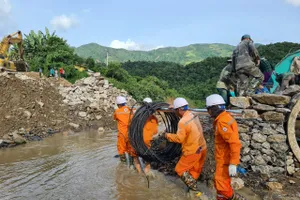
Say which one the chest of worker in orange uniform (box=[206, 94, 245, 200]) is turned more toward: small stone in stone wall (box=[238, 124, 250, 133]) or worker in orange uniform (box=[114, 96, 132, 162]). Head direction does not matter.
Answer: the worker in orange uniform

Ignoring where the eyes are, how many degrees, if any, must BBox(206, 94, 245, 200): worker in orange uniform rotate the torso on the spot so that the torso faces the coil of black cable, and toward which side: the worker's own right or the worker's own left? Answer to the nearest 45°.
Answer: approximately 45° to the worker's own right

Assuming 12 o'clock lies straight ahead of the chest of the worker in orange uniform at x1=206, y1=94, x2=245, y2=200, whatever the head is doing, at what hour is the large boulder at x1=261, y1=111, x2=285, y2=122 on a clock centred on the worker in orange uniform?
The large boulder is roughly at 4 o'clock from the worker in orange uniform.

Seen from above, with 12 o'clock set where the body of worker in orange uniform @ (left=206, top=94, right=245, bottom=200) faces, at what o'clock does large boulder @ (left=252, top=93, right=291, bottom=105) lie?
The large boulder is roughly at 4 o'clock from the worker in orange uniform.

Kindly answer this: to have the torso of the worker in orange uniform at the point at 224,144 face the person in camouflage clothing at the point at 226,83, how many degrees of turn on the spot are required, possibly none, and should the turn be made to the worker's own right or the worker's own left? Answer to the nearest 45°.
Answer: approximately 90° to the worker's own right

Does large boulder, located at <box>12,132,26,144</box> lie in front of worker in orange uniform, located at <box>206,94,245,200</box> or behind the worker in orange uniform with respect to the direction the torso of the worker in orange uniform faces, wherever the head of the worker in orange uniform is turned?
in front

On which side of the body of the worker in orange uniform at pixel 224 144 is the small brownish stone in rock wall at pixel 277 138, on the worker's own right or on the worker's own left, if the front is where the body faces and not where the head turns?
on the worker's own right

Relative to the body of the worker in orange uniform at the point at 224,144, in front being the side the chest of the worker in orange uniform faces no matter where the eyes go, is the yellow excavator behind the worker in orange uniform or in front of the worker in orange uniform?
in front

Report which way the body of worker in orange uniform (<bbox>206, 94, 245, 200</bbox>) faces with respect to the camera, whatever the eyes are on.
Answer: to the viewer's left

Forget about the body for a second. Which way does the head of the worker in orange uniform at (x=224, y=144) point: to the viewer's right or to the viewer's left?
to the viewer's left

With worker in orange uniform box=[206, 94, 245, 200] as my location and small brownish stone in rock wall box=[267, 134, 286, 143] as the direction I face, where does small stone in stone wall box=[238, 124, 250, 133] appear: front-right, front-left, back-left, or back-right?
front-left

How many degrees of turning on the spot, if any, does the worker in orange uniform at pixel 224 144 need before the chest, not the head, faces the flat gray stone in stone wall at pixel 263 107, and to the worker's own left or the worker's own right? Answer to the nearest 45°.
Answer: approximately 135° to the worker's own right

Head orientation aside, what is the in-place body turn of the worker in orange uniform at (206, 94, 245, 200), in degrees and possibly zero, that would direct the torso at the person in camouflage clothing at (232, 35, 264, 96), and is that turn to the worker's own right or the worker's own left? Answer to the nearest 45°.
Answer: approximately 90° to the worker's own right

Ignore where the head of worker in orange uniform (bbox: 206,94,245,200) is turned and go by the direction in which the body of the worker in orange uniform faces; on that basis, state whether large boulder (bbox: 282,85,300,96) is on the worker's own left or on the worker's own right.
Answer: on the worker's own right
